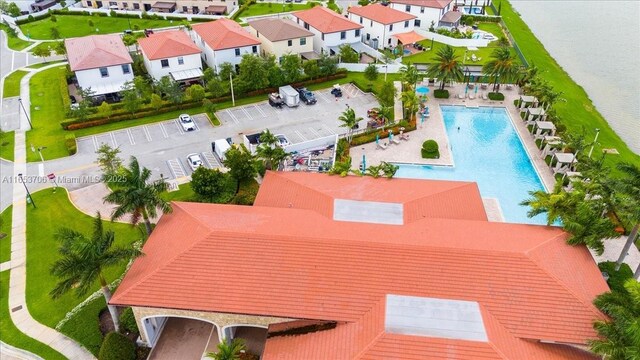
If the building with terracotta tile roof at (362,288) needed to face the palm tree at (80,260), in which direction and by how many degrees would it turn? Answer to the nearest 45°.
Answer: approximately 90° to its right

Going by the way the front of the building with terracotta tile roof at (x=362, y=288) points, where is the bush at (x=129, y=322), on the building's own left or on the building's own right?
on the building's own right

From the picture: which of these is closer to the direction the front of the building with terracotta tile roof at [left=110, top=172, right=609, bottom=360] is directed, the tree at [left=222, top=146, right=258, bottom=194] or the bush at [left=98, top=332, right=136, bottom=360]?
the bush

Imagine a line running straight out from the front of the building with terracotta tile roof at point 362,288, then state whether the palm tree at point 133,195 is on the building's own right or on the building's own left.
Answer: on the building's own right

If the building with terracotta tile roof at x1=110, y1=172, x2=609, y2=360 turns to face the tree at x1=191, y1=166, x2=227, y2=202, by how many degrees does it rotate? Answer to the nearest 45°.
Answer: approximately 135° to its right

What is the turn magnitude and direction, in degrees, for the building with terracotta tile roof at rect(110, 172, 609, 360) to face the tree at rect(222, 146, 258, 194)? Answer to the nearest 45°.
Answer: approximately 135° to its right

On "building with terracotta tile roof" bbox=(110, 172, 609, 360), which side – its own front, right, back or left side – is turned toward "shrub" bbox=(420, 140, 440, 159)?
back

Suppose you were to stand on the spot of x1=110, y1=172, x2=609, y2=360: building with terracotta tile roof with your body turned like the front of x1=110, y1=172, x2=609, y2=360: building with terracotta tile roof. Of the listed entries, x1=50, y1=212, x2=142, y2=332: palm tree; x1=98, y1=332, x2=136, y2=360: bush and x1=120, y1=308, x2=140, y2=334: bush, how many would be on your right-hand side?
3

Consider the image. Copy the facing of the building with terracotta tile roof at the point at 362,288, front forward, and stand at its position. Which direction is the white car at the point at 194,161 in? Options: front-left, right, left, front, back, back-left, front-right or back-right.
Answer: back-right

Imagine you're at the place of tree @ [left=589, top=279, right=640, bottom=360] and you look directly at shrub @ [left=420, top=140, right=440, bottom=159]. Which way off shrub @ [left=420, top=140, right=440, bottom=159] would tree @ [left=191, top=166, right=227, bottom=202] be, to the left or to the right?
left

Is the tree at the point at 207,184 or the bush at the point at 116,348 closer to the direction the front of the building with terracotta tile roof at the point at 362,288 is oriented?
the bush

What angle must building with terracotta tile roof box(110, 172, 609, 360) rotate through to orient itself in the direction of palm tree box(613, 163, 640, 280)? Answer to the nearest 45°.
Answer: approximately 90° to its left

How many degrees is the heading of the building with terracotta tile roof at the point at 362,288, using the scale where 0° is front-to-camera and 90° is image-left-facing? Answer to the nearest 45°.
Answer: approximately 0°

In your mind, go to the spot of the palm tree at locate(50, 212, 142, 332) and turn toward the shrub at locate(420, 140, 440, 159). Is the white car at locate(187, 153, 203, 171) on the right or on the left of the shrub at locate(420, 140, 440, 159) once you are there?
left

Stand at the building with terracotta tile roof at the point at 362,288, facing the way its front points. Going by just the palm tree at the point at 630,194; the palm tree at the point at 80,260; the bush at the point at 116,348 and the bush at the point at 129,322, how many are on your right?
3
